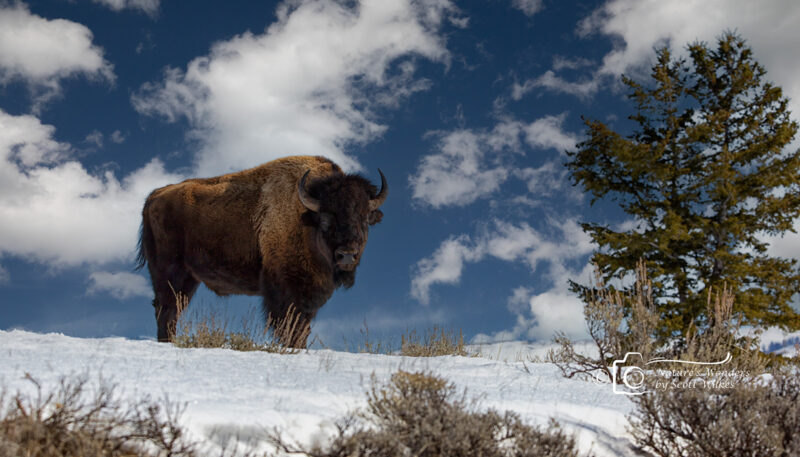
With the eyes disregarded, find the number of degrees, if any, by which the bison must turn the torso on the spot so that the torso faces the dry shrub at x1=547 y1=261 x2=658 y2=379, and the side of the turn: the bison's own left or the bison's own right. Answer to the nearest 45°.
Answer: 0° — it already faces it

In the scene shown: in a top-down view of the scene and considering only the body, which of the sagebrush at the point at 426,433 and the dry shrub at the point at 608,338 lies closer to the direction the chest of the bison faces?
the dry shrub

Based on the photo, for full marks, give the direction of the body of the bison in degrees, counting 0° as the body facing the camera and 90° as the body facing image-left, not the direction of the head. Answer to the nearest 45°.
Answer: approximately 315°

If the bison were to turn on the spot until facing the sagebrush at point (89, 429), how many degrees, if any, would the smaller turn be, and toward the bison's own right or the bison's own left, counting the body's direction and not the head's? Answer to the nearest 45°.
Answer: approximately 45° to the bison's own right

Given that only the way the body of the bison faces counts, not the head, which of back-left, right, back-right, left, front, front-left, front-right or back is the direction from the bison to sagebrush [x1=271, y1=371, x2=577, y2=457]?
front-right

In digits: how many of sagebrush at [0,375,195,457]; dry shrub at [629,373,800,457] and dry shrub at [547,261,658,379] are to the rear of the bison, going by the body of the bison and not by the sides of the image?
0

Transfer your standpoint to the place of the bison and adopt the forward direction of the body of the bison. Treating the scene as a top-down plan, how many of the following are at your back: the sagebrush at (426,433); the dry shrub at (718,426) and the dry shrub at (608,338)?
0

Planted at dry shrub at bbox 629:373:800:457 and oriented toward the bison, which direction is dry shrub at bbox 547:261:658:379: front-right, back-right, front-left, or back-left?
front-right

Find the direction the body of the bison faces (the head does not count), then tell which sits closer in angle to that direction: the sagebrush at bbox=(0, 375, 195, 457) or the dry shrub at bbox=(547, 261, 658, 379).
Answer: the dry shrub
